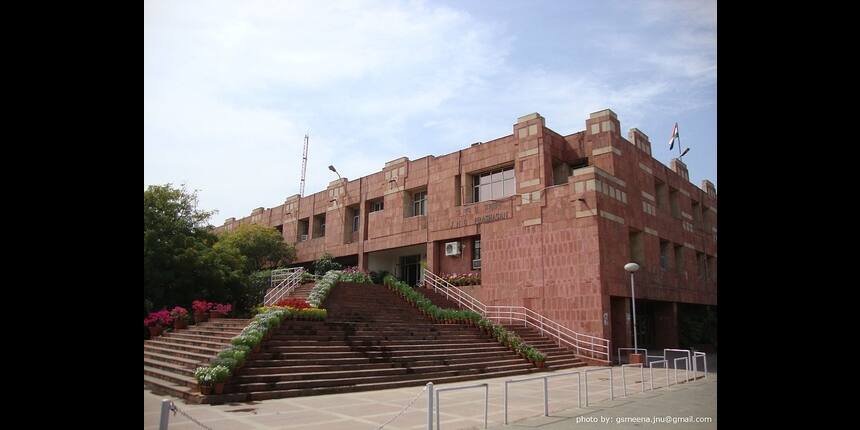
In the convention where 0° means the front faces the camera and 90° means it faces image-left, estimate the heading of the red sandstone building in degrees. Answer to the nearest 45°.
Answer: approximately 45°

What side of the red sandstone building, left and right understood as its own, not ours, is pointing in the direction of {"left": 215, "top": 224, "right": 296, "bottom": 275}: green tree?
right

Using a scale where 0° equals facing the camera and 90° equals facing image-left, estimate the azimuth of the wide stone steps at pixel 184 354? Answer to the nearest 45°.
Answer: approximately 45°

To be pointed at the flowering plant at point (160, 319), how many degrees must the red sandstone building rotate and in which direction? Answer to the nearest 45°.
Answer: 0° — it already faces it

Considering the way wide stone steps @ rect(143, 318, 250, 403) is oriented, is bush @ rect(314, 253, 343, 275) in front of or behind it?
behind

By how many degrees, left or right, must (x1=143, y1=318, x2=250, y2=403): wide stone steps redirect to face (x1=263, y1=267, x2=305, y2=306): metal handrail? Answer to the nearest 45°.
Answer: approximately 135° to its right

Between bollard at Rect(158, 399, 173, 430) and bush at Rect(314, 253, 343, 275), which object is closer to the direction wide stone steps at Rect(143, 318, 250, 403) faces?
the bollard

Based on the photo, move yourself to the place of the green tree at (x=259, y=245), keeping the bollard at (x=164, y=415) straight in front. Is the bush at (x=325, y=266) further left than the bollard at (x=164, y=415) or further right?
left

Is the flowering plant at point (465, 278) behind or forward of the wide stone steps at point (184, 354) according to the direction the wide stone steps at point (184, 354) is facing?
behind
